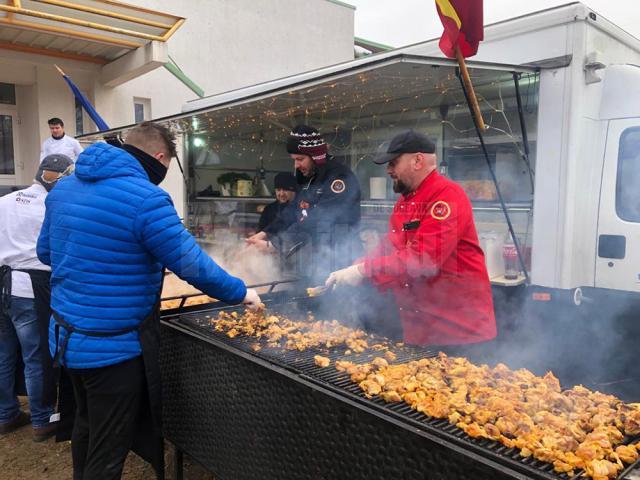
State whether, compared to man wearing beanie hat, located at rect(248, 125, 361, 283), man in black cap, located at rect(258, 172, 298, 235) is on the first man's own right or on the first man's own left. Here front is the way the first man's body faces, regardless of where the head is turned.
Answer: on the first man's own right

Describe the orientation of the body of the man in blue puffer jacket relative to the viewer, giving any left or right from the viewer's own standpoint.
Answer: facing away from the viewer and to the right of the viewer

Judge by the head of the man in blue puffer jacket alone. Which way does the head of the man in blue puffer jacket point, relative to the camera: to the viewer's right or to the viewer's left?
to the viewer's right

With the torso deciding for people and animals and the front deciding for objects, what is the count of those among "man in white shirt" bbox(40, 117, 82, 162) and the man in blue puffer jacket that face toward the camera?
1

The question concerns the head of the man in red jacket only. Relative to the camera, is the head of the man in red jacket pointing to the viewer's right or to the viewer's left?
to the viewer's left

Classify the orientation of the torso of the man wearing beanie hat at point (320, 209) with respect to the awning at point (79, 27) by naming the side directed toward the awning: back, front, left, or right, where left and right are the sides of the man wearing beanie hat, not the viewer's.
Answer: right

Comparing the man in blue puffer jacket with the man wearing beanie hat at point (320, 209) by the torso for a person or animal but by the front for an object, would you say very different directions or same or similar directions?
very different directions

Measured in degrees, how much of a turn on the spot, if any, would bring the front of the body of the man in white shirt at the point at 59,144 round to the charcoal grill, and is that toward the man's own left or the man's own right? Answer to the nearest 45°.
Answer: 0° — they already face it
